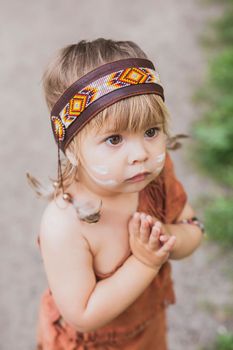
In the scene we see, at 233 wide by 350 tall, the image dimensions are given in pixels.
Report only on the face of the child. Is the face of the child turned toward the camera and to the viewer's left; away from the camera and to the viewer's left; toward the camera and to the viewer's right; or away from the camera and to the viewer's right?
toward the camera and to the viewer's right
